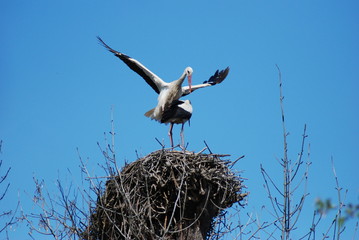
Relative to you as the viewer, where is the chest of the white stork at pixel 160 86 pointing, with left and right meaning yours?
facing the viewer and to the right of the viewer
